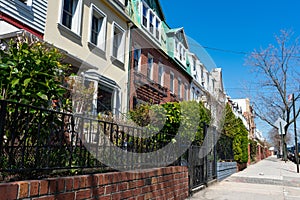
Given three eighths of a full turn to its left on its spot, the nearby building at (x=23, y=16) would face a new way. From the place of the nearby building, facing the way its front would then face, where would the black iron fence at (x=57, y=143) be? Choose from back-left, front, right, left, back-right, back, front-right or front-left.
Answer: back

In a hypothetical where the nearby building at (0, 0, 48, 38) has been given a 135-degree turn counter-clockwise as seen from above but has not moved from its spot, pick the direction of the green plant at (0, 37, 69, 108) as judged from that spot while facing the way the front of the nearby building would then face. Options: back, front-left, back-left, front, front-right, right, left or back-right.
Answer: back
